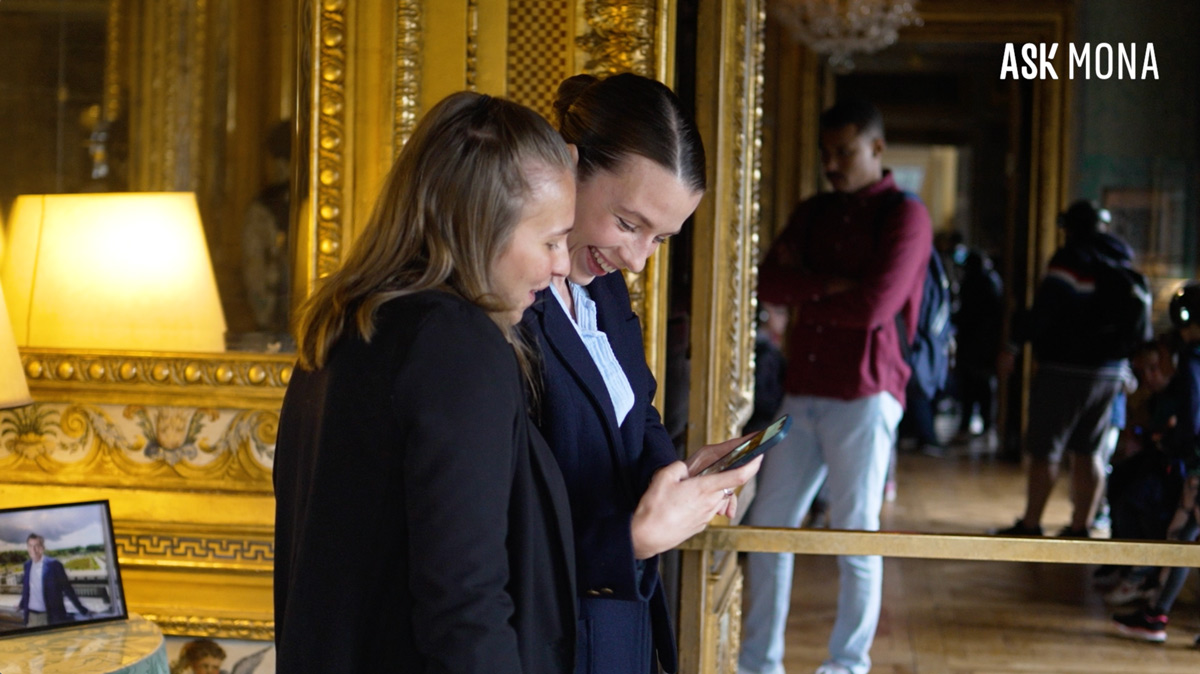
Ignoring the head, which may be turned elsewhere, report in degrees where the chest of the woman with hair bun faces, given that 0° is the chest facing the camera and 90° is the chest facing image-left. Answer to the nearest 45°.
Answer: approximately 315°

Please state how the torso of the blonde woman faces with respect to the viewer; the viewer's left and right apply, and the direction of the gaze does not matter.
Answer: facing to the right of the viewer

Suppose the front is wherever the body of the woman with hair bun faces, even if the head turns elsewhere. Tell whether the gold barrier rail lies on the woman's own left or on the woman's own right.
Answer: on the woman's own left

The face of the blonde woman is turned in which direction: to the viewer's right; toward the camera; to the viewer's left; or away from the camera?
to the viewer's right
